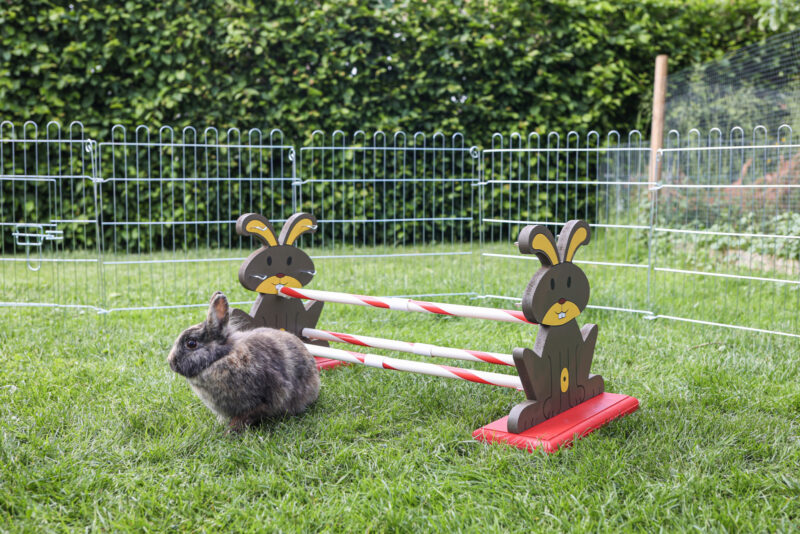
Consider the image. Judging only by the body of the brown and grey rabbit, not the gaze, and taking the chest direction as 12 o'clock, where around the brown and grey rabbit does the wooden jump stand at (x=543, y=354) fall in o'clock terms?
The wooden jump stand is roughly at 6 o'clock from the brown and grey rabbit.

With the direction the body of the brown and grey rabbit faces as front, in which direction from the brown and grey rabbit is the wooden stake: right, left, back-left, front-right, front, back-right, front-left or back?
back-right

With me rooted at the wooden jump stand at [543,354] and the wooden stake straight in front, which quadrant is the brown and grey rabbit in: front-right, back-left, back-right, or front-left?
back-left

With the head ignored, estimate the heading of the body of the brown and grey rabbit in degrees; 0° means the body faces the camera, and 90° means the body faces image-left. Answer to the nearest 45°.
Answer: approximately 90°

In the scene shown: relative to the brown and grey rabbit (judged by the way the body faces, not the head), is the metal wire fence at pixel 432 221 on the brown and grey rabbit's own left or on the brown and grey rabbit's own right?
on the brown and grey rabbit's own right
